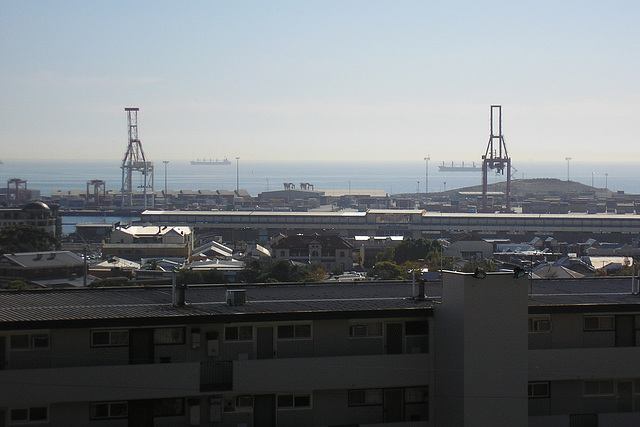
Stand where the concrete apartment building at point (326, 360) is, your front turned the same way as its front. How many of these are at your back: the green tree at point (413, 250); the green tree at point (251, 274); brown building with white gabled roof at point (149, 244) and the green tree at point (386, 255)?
4

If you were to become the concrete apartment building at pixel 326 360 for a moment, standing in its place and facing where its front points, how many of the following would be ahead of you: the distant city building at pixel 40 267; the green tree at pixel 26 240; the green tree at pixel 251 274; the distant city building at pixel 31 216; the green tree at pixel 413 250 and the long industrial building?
0

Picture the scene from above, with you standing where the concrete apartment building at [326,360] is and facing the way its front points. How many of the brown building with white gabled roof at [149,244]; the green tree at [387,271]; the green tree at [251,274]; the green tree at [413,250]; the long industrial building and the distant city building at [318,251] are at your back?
6

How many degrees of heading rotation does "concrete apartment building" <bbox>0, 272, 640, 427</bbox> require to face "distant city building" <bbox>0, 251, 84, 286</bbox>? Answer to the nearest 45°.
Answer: approximately 180°

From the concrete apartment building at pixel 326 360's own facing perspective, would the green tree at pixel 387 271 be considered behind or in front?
behind

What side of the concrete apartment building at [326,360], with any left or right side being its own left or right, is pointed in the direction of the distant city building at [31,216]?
back

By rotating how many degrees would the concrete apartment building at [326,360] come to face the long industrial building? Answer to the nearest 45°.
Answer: approximately 180°

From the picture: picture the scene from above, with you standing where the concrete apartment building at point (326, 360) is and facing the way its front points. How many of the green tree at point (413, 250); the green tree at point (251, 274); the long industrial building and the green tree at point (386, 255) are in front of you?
0

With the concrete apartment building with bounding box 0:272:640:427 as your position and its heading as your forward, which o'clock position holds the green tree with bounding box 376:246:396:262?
The green tree is roughly at 6 o'clock from the concrete apartment building.

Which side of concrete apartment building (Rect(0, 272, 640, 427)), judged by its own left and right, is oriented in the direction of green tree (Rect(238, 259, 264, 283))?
back

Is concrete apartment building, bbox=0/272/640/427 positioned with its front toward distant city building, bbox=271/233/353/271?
no

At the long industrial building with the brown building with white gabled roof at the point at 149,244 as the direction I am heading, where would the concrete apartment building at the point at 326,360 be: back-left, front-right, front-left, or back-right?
front-left

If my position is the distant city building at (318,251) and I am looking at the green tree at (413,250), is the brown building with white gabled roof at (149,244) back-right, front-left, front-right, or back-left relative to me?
back-left

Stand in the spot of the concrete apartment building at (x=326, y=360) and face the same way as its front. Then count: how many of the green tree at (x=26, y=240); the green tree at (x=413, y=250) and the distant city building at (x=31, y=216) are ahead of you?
0

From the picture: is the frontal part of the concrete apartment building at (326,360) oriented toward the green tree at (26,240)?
no

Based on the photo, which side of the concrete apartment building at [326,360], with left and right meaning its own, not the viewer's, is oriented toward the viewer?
front

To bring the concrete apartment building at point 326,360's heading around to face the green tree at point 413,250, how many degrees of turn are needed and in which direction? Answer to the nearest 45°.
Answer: approximately 180°
